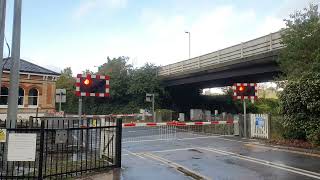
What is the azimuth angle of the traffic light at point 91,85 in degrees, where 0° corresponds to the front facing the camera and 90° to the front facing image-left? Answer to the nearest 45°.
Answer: approximately 0°

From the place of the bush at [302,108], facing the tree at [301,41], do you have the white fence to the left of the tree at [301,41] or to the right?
left

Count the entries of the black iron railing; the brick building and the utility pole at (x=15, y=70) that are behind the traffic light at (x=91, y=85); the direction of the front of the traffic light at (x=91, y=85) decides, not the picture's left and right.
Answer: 1

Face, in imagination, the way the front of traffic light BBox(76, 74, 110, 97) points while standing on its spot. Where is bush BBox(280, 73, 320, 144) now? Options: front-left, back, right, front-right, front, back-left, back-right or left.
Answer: left

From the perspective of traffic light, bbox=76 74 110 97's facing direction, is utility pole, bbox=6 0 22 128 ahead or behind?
ahead

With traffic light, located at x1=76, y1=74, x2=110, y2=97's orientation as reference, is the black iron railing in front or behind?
in front

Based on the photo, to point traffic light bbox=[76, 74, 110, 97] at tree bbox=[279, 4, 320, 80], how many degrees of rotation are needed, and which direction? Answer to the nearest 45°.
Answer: approximately 135° to its left

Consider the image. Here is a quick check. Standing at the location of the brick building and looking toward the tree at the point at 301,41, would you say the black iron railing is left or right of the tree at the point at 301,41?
right

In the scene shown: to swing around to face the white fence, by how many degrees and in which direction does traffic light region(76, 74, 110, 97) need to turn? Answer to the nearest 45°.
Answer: approximately 135° to its left

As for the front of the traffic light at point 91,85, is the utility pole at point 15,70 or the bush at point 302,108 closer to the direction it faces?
the utility pole
